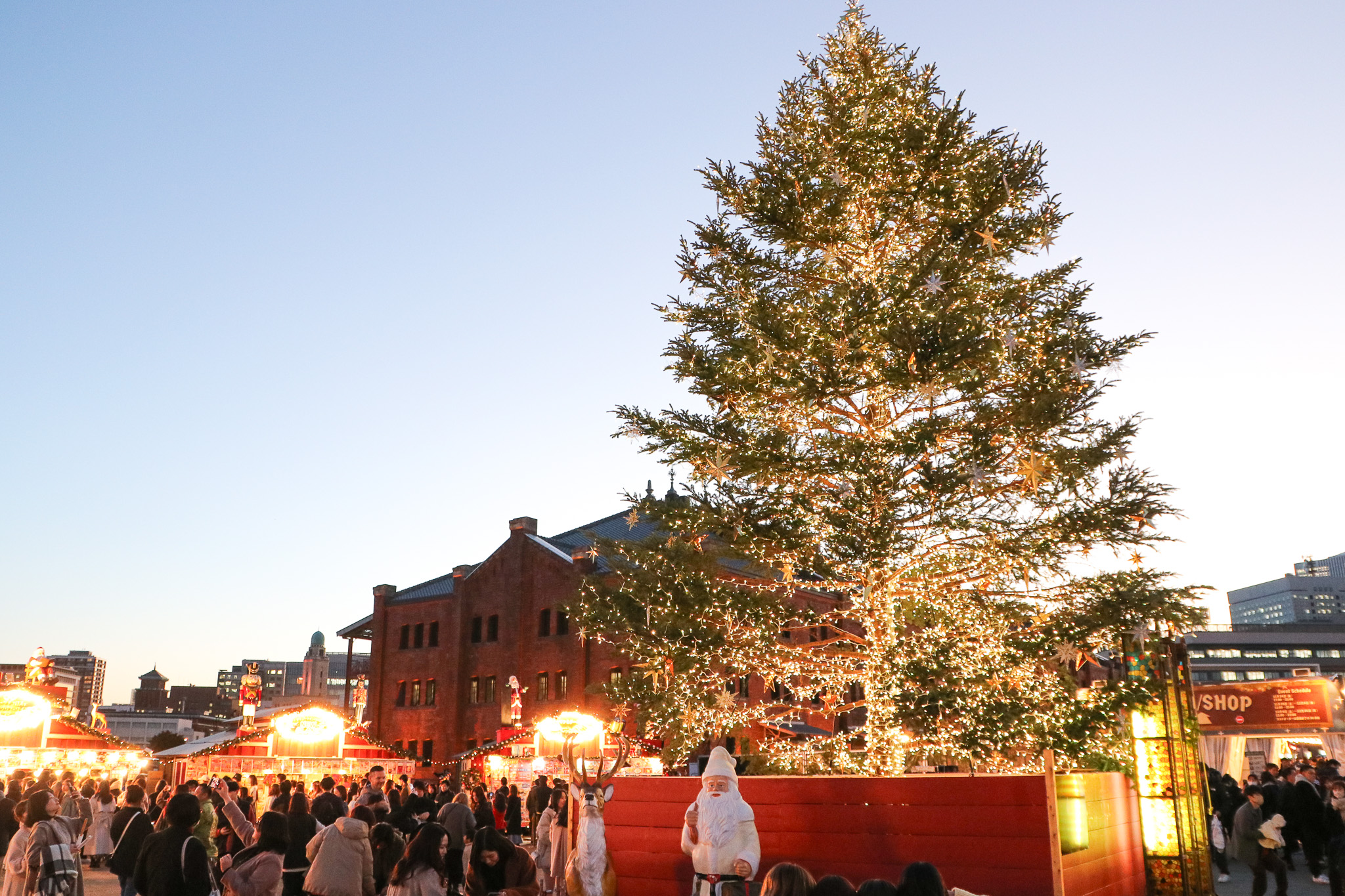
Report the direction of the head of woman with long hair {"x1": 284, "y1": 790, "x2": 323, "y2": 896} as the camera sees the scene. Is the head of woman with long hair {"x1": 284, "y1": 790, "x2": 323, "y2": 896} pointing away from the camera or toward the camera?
away from the camera

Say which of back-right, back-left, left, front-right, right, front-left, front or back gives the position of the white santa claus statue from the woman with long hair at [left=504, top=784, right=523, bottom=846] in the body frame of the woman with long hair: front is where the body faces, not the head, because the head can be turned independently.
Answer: back

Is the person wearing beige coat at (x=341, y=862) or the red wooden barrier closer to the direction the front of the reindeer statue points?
the person wearing beige coat

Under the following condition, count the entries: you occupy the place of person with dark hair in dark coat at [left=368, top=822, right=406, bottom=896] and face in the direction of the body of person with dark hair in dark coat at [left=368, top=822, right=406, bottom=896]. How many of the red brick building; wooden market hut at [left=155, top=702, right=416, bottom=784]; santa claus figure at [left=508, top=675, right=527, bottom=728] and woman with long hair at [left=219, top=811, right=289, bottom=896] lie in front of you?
3

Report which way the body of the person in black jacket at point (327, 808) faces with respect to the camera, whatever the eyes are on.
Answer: away from the camera

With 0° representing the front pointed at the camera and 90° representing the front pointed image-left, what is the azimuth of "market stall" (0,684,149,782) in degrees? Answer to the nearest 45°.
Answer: approximately 0°

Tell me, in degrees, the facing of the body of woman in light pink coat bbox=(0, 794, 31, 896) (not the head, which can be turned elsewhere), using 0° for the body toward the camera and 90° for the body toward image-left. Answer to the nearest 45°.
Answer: approximately 270°

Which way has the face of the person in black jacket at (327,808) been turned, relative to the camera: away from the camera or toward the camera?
away from the camera

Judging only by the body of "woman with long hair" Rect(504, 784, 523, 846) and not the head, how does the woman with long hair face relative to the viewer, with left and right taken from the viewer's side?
facing away from the viewer
